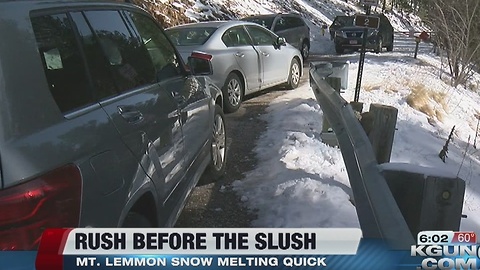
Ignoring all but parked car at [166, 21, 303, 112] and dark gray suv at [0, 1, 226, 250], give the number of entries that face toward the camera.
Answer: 0

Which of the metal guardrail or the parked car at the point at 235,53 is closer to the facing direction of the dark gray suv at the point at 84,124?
the parked car

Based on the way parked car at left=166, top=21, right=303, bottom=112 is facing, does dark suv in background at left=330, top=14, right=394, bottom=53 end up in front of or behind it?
in front

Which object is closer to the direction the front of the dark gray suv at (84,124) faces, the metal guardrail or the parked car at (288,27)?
the parked car

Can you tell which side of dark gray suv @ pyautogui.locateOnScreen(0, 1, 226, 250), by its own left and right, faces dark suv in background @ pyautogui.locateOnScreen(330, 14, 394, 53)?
front

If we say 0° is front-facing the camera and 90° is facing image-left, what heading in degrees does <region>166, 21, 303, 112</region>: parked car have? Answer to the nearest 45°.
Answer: approximately 225°

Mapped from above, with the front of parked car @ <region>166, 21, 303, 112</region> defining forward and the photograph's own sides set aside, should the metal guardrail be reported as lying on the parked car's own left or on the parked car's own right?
on the parked car's own right

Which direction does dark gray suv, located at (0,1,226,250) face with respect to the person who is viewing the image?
facing away from the viewer and to the right of the viewer

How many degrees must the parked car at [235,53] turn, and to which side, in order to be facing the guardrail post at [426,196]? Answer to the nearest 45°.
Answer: approximately 135° to its right

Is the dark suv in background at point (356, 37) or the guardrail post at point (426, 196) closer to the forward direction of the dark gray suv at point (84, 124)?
the dark suv in background

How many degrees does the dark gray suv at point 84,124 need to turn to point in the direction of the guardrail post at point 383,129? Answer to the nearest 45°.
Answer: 0° — it already faces it
